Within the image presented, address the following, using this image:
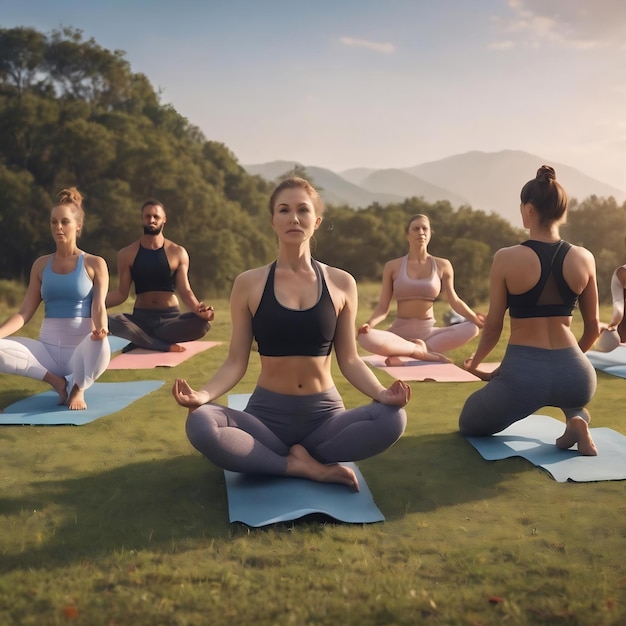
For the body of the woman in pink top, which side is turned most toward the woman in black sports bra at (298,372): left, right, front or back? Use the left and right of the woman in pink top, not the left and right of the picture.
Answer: front

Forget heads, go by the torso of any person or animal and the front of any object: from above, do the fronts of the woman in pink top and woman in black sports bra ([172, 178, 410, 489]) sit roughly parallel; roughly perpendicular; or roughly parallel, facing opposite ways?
roughly parallel

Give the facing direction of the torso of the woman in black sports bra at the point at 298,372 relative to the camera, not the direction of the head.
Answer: toward the camera

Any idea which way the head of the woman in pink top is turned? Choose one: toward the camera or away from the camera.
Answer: toward the camera

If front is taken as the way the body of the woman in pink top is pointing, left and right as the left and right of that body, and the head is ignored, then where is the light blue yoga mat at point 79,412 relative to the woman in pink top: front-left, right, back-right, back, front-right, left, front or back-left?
front-right

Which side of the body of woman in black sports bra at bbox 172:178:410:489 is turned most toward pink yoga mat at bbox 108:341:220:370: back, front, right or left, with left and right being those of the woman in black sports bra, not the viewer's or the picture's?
back

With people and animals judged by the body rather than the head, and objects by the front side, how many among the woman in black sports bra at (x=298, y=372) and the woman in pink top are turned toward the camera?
2

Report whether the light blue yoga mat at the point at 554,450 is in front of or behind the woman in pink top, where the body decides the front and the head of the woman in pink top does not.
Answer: in front

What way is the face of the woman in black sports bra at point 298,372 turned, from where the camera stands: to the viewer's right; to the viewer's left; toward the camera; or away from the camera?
toward the camera
